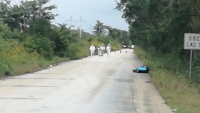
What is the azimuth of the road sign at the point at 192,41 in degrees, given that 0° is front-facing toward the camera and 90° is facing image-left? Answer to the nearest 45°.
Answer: approximately 0°
